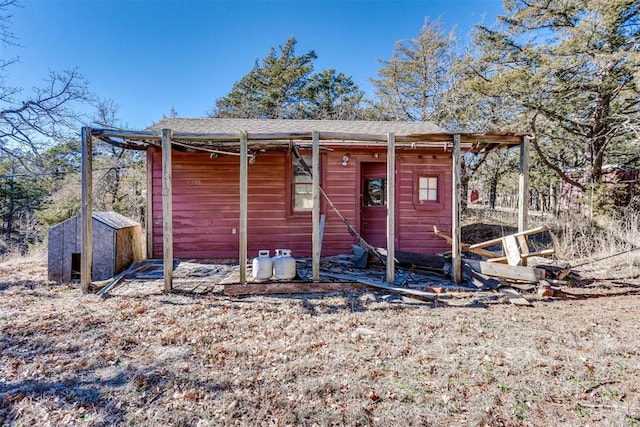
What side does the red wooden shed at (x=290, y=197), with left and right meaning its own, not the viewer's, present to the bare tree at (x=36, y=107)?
right

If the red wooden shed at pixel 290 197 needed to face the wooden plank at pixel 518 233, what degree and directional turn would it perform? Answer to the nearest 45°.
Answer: approximately 45° to its left

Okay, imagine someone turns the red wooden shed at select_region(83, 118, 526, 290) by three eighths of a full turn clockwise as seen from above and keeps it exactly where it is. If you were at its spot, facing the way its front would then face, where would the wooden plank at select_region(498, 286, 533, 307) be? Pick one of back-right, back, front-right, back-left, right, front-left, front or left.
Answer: back

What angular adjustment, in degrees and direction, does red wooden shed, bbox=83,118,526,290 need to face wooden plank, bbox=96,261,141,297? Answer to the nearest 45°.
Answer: approximately 45° to its right

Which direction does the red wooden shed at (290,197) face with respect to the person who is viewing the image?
facing the viewer

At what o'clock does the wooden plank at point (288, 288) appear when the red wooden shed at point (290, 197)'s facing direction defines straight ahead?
The wooden plank is roughly at 12 o'clock from the red wooden shed.
